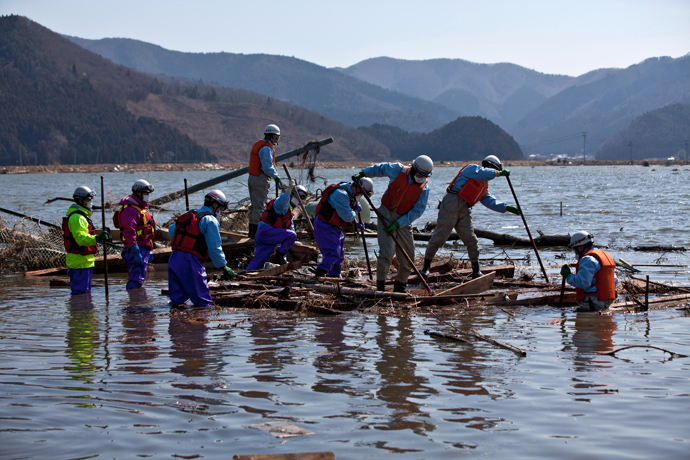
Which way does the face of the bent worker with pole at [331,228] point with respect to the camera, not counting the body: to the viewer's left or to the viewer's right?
to the viewer's right

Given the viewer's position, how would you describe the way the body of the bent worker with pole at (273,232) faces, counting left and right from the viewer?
facing to the right of the viewer

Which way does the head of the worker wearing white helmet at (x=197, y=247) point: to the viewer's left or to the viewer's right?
to the viewer's right

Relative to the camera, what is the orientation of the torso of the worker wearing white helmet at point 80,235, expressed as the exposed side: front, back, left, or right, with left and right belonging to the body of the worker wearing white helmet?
right

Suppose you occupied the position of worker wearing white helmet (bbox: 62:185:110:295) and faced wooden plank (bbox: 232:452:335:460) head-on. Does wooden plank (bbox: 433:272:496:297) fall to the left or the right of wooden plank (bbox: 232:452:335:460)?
left

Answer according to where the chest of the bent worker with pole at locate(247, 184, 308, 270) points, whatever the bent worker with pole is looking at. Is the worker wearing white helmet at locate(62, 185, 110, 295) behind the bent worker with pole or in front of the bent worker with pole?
behind

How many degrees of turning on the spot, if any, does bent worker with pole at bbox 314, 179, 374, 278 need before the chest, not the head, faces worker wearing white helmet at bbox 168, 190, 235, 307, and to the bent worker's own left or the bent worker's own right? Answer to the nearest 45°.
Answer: approximately 135° to the bent worker's own right

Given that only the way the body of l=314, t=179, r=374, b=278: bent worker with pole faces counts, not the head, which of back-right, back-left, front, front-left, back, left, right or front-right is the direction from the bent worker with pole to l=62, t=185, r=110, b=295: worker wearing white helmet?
back

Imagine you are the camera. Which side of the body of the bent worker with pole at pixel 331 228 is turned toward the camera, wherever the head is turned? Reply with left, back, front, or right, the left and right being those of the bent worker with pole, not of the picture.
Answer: right

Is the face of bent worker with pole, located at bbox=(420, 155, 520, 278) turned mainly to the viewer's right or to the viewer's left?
to the viewer's right

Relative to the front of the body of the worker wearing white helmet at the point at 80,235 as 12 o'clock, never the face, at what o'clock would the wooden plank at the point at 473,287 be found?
The wooden plank is roughly at 1 o'clock from the worker wearing white helmet.

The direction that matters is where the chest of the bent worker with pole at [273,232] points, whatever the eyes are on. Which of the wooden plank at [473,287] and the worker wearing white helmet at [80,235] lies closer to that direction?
the wooden plank

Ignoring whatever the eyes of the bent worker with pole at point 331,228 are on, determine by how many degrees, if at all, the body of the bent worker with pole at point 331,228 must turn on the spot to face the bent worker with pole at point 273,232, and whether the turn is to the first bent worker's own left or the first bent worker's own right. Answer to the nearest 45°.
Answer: approximately 135° to the first bent worker's own left
